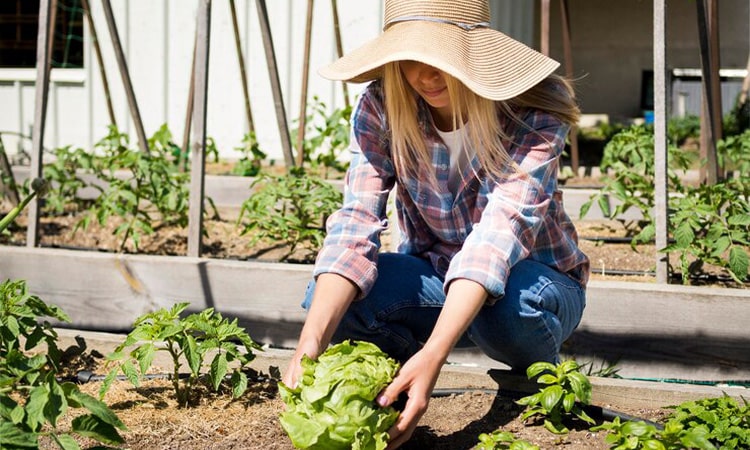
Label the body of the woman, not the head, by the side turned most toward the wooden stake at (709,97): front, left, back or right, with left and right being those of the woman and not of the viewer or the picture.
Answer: back

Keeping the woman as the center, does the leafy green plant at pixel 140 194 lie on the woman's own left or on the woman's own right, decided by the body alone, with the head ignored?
on the woman's own right

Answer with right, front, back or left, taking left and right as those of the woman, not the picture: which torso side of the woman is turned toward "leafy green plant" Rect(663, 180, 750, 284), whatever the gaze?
back

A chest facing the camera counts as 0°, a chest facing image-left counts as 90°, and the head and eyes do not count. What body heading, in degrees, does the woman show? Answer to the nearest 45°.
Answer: approximately 45°

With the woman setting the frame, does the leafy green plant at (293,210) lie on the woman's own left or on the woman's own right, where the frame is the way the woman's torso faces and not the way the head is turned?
on the woman's own right
